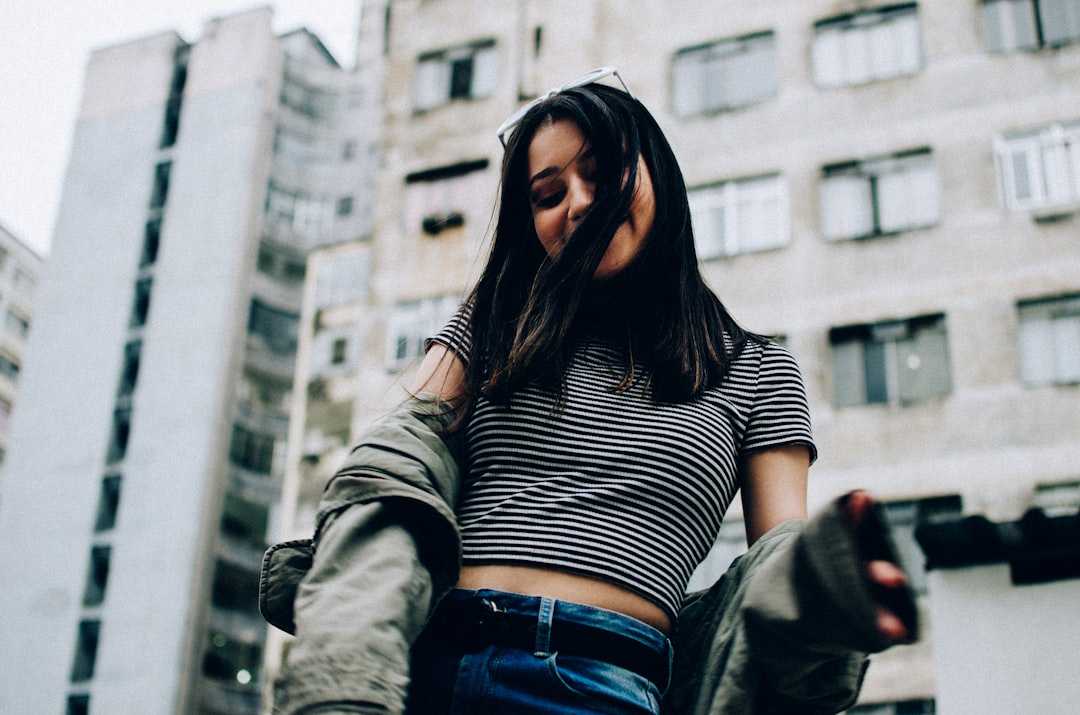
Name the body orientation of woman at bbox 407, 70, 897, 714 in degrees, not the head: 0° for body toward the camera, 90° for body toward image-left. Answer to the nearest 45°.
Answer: approximately 0°

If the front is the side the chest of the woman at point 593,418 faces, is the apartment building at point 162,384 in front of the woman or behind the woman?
behind
